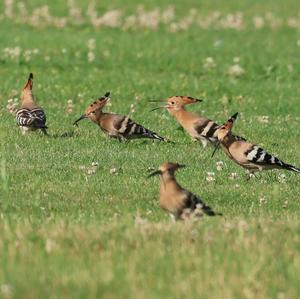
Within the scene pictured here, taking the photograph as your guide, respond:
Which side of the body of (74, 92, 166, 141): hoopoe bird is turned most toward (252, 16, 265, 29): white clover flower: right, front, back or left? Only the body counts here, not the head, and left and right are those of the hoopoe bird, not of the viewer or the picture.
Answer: right

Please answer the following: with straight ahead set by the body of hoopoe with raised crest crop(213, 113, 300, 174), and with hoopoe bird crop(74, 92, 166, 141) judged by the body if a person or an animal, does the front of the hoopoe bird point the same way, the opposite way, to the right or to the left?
the same way

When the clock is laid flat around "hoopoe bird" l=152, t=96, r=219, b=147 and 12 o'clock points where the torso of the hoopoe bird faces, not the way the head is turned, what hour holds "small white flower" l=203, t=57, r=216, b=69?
The small white flower is roughly at 3 o'clock from the hoopoe bird.

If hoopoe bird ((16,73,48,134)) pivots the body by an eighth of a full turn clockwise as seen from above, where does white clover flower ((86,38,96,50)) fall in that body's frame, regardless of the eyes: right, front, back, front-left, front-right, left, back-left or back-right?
front-left

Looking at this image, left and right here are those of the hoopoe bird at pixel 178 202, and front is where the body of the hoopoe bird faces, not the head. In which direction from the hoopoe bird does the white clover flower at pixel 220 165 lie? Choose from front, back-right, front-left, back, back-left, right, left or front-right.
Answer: right

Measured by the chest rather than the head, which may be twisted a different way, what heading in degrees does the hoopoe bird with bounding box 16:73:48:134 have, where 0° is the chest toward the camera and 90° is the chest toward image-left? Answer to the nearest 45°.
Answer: approximately 180°

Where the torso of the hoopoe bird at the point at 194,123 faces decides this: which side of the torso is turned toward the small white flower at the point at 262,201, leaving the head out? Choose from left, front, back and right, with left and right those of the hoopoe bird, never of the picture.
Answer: left

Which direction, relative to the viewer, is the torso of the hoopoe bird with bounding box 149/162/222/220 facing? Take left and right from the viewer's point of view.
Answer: facing to the left of the viewer

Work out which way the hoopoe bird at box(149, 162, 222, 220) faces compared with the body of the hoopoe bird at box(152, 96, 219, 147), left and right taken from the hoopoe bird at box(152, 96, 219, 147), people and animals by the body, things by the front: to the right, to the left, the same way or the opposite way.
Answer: the same way

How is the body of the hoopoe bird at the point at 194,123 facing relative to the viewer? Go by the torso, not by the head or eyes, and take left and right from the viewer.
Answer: facing to the left of the viewer

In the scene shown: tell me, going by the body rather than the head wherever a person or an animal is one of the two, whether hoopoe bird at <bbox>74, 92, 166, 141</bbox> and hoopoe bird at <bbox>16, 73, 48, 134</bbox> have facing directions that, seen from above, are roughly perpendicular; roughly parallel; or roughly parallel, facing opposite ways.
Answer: roughly perpendicular

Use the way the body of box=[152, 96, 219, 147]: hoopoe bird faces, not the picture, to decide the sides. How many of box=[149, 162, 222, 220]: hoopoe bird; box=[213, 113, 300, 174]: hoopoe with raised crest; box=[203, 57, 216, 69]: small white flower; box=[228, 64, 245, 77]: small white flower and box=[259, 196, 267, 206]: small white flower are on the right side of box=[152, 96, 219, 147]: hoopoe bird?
2

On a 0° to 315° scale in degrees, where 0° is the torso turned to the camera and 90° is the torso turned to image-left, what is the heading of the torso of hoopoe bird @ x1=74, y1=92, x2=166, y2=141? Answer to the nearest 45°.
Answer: approximately 90°

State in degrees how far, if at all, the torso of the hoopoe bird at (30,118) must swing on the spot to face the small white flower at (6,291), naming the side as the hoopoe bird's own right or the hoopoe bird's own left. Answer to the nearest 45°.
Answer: approximately 180°

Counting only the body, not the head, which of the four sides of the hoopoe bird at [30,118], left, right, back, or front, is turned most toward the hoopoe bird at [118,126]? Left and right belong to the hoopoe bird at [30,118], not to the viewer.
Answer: right
